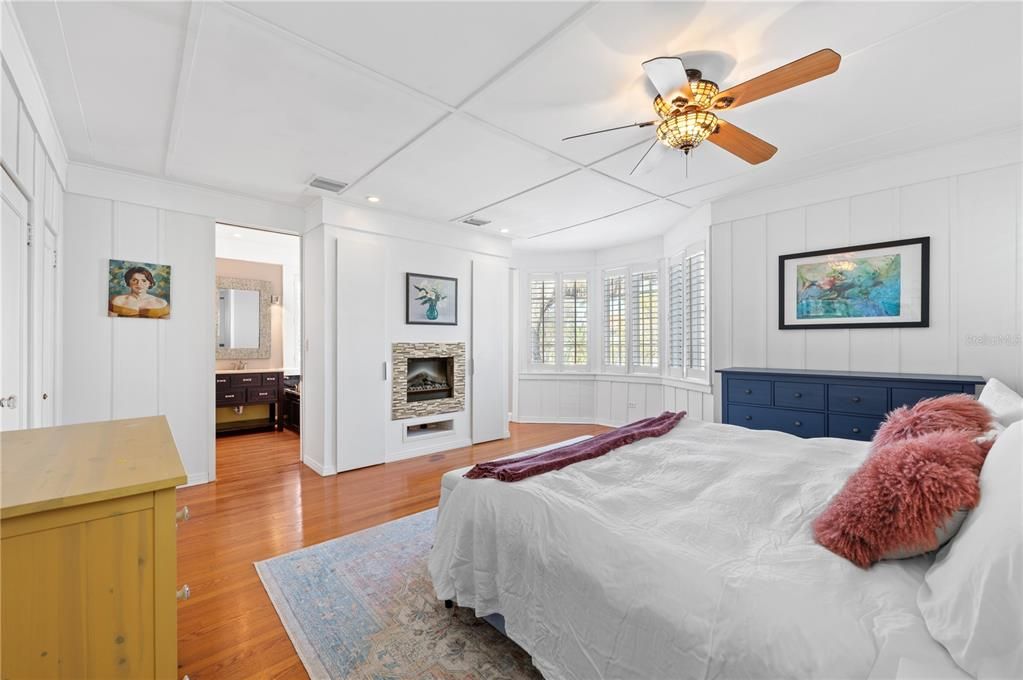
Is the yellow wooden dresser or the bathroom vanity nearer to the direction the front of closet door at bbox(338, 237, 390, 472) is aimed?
the yellow wooden dresser

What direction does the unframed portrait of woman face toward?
toward the camera

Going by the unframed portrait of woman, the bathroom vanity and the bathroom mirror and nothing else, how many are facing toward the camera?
3

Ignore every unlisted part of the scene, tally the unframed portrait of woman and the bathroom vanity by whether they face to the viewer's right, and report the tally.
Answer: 0

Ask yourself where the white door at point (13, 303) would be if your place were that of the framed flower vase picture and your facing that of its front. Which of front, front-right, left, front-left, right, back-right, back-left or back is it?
right

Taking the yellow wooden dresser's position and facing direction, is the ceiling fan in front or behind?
in front

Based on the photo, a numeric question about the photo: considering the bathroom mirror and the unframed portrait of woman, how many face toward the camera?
2

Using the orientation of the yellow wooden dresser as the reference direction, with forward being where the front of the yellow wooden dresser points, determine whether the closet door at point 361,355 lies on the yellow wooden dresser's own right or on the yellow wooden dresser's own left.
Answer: on the yellow wooden dresser's own left

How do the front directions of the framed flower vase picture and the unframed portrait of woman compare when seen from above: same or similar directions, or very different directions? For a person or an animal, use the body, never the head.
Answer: same or similar directions

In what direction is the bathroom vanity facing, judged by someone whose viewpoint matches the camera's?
facing the viewer

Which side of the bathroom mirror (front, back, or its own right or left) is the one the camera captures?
front

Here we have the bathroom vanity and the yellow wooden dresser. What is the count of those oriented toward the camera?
1

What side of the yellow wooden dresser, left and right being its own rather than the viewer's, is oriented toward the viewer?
right
